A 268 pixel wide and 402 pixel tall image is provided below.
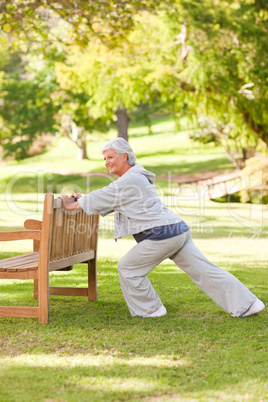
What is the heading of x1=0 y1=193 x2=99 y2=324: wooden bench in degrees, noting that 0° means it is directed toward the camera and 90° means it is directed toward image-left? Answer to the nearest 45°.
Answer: approximately 135°

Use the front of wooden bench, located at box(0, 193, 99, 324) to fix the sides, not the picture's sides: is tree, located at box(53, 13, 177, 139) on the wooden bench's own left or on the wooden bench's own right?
on the wooden bench's own right

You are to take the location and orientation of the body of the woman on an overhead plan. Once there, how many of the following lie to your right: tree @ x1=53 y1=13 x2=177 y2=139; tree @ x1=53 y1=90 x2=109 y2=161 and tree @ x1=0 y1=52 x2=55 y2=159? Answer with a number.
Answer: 3

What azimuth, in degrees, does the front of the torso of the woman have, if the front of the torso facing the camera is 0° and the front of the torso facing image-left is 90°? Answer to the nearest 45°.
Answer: approximately 90°

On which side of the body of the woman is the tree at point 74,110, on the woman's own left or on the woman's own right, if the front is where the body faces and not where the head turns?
on the woman's own right

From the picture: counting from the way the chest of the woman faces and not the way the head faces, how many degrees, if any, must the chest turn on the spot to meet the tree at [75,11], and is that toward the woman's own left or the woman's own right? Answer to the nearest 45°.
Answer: approximately 90° to the woman's own right

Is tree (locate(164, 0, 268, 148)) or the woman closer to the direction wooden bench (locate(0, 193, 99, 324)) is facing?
the tree
